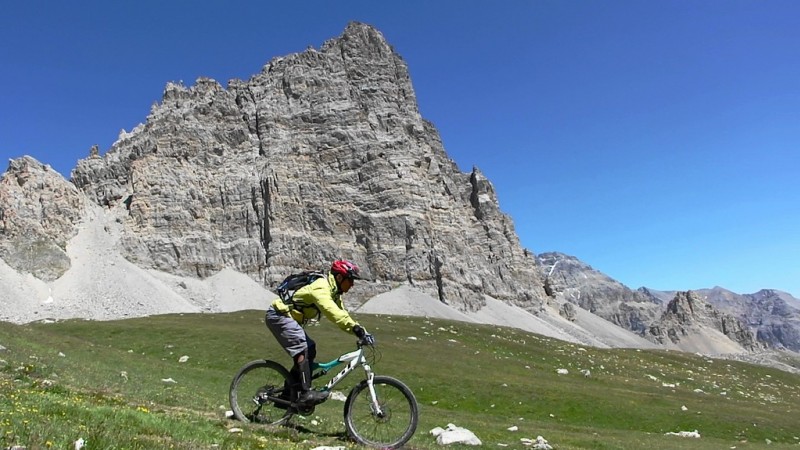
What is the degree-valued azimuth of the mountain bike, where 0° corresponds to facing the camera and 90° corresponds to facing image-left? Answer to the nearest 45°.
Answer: approximately 270°

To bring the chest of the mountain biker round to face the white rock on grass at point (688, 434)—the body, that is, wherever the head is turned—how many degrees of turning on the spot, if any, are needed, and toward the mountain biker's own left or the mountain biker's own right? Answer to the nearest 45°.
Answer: approximately 45° to the mountain biker's own left

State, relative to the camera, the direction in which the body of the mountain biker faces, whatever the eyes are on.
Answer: to the viewer's right

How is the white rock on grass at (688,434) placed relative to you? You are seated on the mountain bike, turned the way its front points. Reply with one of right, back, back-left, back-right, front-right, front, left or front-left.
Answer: front-left
